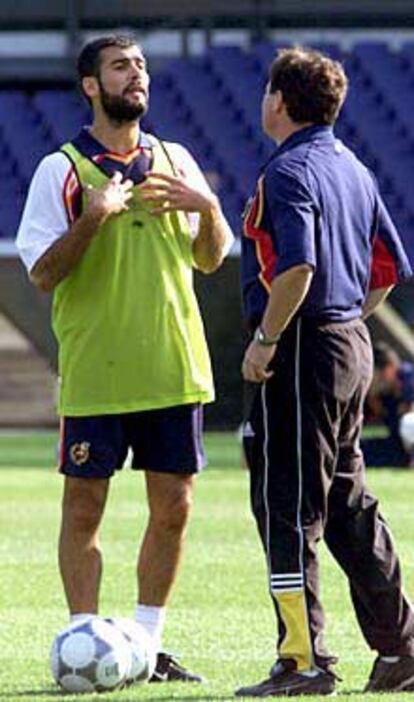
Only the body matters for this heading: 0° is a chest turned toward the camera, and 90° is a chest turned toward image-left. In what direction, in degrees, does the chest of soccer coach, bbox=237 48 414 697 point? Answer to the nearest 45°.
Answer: approximately 135°

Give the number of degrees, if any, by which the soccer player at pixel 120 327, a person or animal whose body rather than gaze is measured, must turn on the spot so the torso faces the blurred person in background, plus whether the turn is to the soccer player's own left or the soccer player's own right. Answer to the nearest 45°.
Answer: approximately 135° to the soccer player's own left

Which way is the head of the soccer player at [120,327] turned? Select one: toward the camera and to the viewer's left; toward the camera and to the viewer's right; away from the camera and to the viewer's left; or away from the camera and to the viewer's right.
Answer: toward the camera and to the viewer's right

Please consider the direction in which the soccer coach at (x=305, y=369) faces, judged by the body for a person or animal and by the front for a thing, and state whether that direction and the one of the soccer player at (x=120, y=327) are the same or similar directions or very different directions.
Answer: very different directions

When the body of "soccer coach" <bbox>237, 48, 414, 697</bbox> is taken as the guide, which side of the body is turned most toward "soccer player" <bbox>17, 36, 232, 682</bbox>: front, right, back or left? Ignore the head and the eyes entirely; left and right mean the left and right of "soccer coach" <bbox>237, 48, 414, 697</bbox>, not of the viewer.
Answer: front

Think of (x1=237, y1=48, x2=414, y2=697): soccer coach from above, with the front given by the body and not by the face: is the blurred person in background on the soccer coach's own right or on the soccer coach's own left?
on the soccer coach's own right

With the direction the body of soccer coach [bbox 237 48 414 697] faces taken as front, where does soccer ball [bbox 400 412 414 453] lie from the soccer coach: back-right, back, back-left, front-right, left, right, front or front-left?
front-right
